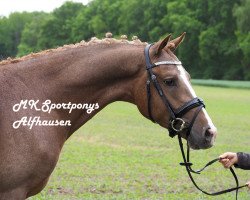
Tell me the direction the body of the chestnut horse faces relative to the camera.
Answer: to the viewer's right
